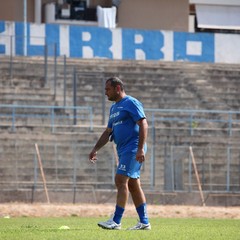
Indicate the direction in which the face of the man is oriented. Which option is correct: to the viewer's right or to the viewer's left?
to the viewer's left

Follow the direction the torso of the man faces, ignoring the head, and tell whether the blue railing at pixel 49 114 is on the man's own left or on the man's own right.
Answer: on the man's own right

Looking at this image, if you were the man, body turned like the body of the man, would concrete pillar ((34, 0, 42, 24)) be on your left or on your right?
on your right
